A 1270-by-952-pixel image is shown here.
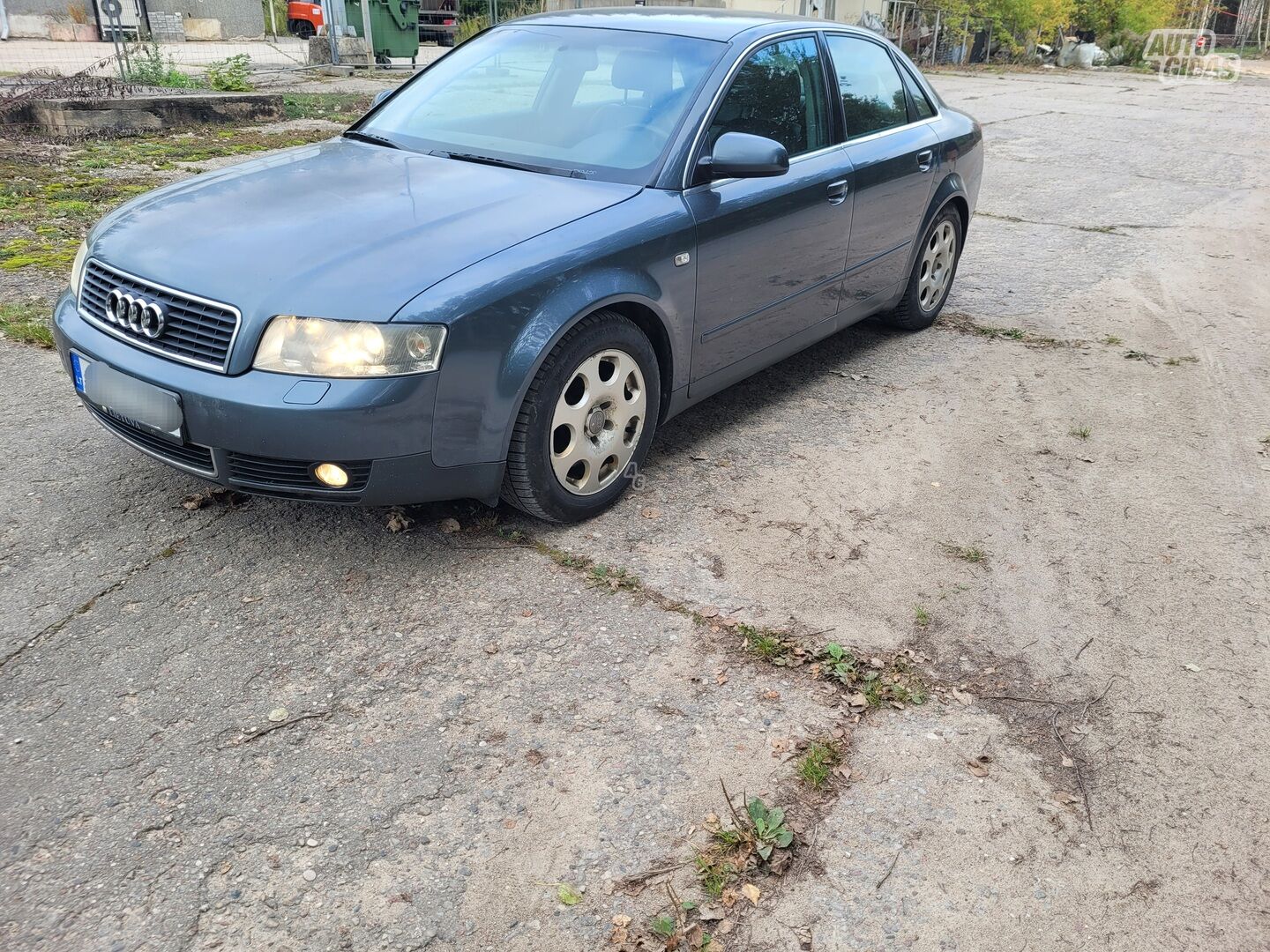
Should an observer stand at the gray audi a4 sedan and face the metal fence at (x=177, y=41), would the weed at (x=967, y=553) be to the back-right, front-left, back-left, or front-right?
back-right

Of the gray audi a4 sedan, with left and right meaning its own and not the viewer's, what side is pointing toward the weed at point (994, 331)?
back

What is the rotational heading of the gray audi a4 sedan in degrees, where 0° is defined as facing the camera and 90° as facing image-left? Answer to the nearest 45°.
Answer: approximately 45°

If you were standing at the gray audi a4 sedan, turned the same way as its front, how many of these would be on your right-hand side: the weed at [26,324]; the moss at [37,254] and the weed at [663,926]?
2

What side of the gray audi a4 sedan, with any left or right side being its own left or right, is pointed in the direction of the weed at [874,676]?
left

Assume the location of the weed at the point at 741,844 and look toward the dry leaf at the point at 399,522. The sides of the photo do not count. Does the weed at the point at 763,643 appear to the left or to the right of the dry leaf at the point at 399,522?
right

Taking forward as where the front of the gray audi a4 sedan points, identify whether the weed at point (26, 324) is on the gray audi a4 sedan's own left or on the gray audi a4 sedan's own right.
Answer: on the gray audi a4 sedan's own right

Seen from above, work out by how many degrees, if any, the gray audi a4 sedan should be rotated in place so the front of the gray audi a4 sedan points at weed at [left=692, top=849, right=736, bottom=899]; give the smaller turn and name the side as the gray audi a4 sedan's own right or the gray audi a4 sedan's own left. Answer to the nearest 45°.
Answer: approximately 45° to the gray audi a4 sedan's own left

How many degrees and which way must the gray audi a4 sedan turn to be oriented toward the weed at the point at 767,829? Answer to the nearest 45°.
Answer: approximately 45° to its left

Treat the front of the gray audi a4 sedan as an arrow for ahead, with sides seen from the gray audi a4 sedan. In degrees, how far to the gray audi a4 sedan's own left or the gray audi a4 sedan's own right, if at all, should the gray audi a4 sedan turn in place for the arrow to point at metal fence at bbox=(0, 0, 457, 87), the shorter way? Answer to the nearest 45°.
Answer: approximately 135° to the gray audi a4 sedan's own right

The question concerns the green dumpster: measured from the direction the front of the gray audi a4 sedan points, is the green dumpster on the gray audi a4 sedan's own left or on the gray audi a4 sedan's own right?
on the gray audi a4 sedan's own right

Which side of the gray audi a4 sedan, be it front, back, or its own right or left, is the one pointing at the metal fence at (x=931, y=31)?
back
